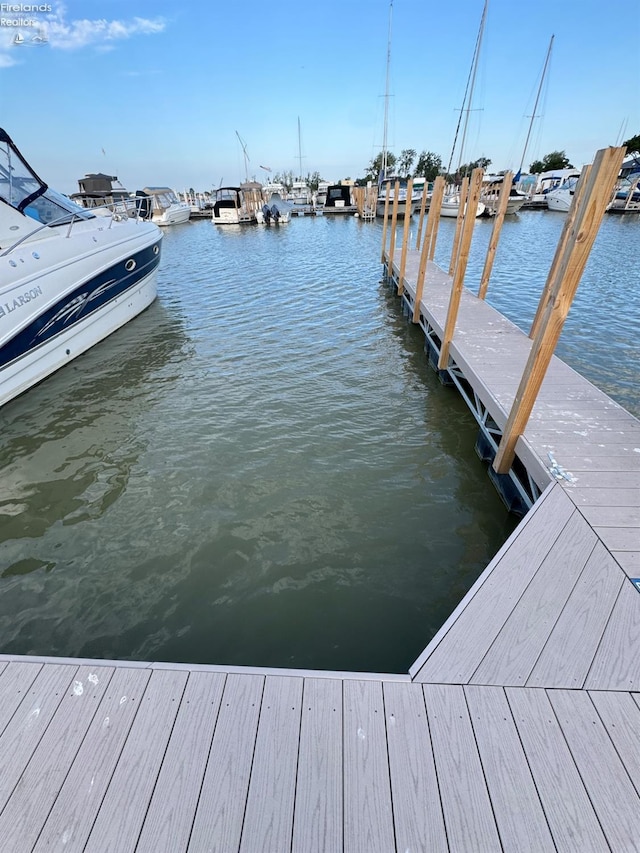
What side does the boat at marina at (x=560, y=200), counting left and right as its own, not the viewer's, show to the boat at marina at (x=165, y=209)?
front

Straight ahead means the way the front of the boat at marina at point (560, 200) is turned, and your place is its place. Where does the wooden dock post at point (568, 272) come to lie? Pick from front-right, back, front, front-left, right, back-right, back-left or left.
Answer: front-left

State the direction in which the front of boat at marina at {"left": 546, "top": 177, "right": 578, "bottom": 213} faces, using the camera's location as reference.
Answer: facing the viewer and to the left of the viewer

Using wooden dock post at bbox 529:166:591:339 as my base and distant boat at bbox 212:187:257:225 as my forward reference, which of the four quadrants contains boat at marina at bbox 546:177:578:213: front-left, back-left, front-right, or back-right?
front-right

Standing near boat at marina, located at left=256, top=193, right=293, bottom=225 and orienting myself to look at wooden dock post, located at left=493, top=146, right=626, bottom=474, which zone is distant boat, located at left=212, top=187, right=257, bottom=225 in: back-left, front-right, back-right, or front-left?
back-right

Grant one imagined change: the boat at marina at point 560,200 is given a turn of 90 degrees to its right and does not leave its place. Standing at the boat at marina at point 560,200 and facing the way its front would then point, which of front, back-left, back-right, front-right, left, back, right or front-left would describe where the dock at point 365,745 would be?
back-left

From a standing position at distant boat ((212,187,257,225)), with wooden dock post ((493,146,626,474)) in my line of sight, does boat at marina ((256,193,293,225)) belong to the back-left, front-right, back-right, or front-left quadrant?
front-left

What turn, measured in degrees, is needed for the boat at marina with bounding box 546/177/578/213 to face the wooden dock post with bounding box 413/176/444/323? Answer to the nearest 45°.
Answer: approximately 45° to its left

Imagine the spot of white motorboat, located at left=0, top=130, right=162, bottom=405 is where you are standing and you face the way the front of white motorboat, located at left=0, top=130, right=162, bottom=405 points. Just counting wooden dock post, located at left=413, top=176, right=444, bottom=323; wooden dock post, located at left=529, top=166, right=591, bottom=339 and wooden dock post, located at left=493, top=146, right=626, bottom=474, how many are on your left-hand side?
0

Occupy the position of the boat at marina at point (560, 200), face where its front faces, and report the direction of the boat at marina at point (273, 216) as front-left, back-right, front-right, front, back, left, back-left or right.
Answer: front

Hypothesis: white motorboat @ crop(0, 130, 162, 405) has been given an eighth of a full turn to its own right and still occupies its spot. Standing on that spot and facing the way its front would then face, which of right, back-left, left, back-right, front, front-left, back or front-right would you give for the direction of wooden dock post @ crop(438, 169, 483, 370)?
front-right
